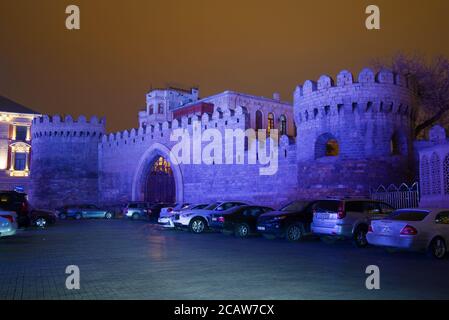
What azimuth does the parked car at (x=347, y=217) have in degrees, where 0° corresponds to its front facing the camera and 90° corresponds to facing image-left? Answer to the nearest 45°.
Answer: approximately 225°

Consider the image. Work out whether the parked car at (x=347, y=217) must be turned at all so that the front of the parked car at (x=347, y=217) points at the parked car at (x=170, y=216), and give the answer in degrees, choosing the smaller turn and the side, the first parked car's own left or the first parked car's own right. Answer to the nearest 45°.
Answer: approximately 90° to the first parked car's own left

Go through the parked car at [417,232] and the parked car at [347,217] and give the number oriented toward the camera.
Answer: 0

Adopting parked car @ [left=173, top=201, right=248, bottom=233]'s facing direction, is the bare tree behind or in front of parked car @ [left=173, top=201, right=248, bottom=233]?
behind

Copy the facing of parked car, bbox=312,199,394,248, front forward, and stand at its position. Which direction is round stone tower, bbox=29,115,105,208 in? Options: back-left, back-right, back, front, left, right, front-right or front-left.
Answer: left

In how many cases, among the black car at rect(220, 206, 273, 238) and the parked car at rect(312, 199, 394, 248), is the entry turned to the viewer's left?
0

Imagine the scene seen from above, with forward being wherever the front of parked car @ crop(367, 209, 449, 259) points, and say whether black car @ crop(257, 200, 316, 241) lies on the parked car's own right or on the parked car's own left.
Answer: on the parked car's own left

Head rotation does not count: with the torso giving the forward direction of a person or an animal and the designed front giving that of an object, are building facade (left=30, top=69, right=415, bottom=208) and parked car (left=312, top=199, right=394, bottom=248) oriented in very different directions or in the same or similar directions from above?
very different directions
